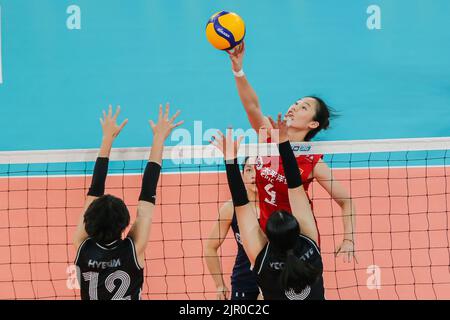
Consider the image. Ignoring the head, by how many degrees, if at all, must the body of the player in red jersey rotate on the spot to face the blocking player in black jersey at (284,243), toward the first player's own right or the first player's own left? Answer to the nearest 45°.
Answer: approximately 45° to the first player's own left

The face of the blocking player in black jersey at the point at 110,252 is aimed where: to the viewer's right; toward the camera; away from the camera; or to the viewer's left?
away from the camera

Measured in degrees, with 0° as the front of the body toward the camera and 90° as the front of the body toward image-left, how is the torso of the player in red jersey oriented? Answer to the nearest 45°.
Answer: approximately 45°

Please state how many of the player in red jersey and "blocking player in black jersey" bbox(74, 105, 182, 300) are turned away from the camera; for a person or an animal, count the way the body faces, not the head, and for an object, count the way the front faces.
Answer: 1

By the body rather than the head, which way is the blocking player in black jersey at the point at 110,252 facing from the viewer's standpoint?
away from the camera

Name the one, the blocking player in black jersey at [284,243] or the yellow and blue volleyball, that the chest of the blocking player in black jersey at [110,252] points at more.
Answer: the yellow and blue volleyball

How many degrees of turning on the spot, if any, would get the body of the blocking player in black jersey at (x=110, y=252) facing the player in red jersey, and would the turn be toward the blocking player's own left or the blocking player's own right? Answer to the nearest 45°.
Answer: approximately 45° to the blocking player's own right

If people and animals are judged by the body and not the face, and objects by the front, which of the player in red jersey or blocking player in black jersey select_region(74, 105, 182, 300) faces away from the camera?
the blocking player in black jersey

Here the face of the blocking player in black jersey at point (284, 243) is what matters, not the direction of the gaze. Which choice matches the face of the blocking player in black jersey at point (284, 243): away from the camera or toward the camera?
away from the camera

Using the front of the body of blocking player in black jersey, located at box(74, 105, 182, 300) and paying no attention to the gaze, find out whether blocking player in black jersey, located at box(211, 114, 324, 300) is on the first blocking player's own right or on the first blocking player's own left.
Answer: on the first blocking player's own right
